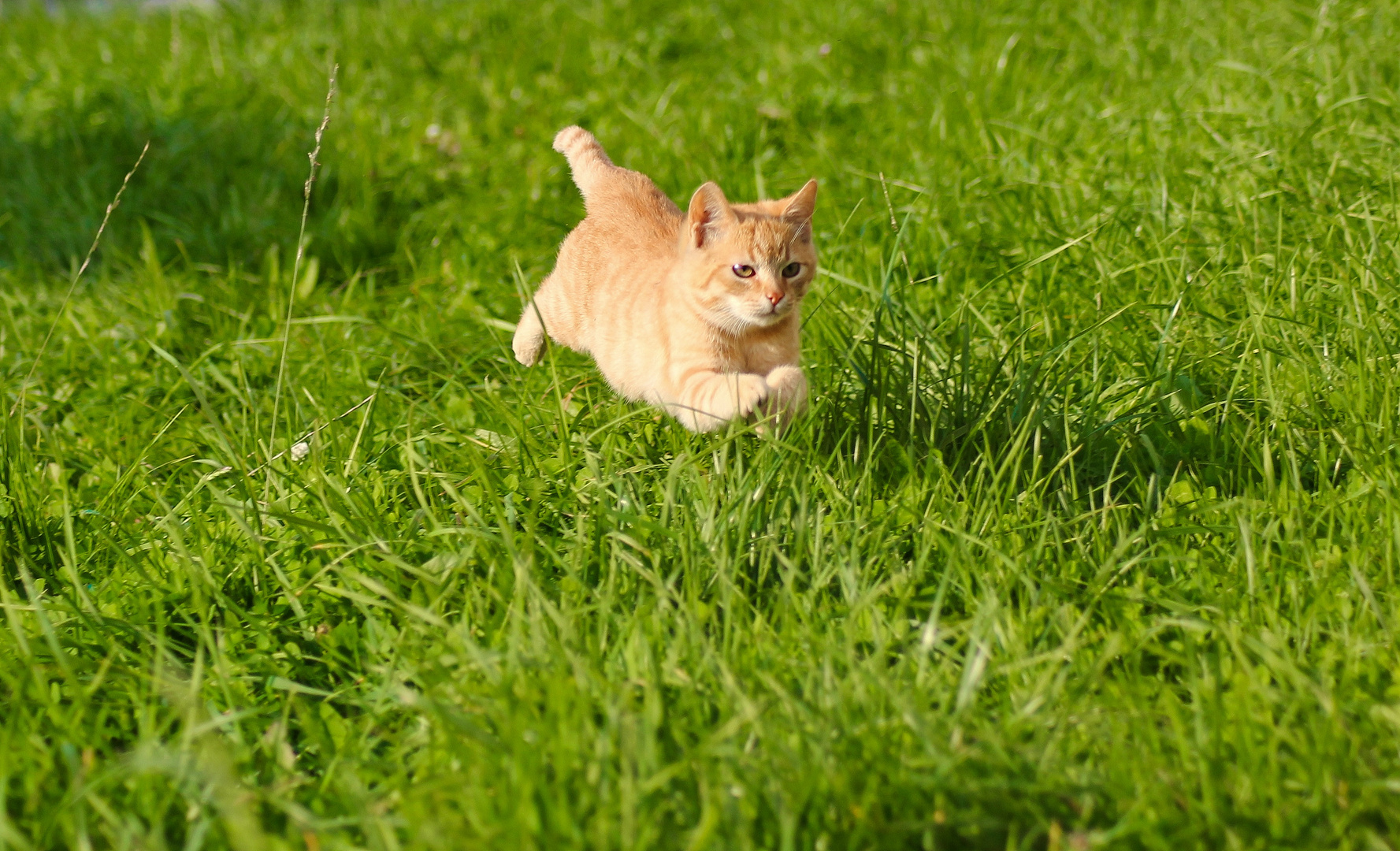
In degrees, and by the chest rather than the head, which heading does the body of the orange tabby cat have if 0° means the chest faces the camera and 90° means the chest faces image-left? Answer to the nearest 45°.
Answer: approximately 315°
